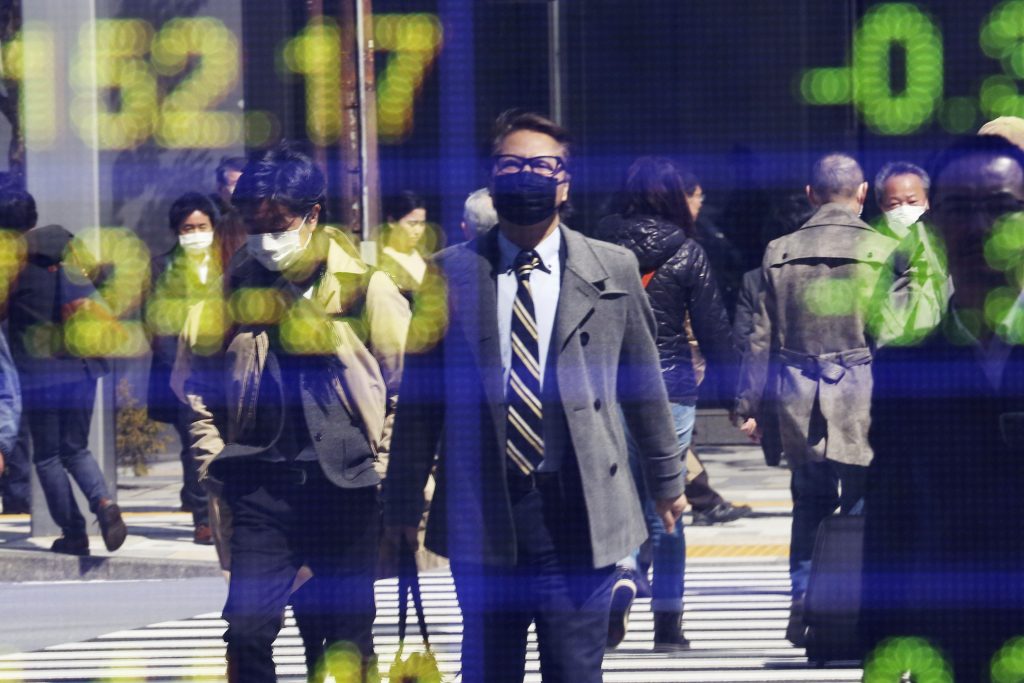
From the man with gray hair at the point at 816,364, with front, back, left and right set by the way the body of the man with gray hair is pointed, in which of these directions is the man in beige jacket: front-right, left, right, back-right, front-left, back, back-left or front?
back-left

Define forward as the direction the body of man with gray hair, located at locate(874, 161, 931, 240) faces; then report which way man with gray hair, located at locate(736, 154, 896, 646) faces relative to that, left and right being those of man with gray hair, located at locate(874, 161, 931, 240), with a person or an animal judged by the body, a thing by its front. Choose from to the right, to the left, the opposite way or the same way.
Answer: the opposite way

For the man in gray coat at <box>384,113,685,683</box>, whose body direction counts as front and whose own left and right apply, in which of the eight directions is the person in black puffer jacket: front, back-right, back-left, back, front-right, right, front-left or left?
back

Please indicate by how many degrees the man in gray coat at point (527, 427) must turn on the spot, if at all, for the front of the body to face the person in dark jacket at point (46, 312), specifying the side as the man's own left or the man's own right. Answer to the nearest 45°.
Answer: approximately 135° to the man's own right

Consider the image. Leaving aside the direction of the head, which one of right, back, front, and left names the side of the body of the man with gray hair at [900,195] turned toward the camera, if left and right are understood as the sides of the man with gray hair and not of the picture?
front

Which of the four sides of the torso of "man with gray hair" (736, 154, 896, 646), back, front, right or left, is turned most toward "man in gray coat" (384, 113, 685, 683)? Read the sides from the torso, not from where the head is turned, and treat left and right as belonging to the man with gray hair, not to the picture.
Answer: back

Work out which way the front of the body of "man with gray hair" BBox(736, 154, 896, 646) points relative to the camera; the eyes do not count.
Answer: away from the camera

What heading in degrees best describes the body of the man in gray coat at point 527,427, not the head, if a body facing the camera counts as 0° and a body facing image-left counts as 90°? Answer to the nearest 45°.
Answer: approximately 0°
